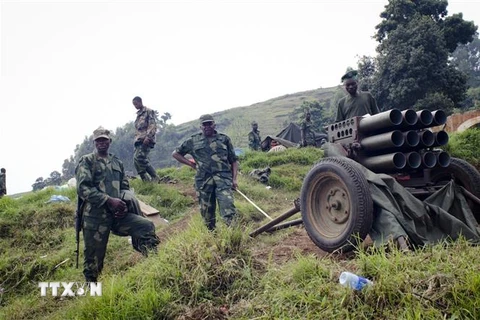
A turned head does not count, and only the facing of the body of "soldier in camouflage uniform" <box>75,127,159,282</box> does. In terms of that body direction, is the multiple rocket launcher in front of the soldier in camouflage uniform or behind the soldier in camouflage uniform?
in front

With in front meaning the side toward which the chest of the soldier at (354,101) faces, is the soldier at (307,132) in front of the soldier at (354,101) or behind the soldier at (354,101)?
behind

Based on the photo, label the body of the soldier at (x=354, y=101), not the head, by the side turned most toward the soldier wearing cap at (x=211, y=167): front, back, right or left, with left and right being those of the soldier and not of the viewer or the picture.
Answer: right

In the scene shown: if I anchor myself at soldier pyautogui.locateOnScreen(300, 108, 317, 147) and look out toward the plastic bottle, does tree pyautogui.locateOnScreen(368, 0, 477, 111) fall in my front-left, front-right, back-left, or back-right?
back-left

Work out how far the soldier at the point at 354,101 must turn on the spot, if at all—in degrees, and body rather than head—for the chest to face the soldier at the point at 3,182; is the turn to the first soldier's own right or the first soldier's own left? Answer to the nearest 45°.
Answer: approximately 135° to the first soldier's own right

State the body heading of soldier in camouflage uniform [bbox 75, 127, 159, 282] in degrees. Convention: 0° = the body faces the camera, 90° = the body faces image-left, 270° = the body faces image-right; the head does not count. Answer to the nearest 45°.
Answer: approximately 315°

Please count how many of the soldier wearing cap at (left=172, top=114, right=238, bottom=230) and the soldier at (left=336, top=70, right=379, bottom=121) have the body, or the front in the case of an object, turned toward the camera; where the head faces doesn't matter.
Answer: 2
